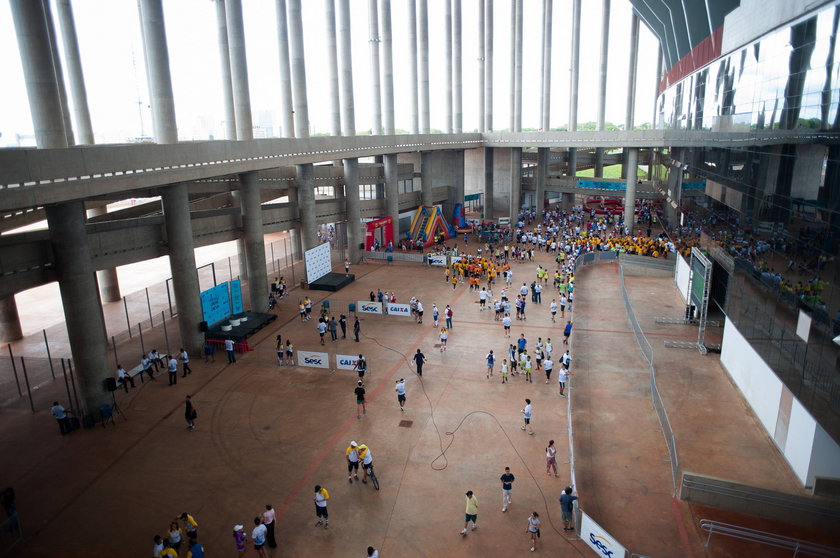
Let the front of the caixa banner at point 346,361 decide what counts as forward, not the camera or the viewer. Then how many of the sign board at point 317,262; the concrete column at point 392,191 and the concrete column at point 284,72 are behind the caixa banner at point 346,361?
3

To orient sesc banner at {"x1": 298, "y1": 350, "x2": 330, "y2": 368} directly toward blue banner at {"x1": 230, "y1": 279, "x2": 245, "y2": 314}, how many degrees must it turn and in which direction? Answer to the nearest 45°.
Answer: approximately 135° to its right

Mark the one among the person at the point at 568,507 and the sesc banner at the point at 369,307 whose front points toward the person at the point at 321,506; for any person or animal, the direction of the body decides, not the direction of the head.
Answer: the sesc banner

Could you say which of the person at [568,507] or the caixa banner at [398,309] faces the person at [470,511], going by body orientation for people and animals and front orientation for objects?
the caixa banner

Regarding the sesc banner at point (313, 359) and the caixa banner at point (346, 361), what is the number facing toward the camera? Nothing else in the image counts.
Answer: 2

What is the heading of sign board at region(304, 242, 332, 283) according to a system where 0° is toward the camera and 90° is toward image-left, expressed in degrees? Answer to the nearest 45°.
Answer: approximately 315°

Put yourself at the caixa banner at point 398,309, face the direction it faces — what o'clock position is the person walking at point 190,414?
The person walking is roughly at 1 o'clock from the caixa banner.

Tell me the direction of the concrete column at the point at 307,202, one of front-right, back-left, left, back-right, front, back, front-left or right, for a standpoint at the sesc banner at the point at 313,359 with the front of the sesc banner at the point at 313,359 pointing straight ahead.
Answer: back

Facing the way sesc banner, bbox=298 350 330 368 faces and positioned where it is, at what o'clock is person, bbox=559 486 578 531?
The person is roughly at 11 o'clock from the sesc banner.

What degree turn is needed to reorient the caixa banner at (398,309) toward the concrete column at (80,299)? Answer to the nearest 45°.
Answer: approximately 45° to its right

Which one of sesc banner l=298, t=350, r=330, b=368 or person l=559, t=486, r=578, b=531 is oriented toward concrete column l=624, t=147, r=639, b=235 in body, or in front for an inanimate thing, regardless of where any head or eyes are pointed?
the person

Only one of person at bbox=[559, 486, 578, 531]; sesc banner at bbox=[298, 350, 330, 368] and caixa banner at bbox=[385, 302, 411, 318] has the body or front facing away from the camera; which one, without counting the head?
the person

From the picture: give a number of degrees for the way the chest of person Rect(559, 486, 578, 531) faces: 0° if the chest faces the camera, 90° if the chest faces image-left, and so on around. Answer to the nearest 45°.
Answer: approximately 180°

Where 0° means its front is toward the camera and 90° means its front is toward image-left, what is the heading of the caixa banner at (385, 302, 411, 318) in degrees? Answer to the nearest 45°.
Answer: approximately 0°
